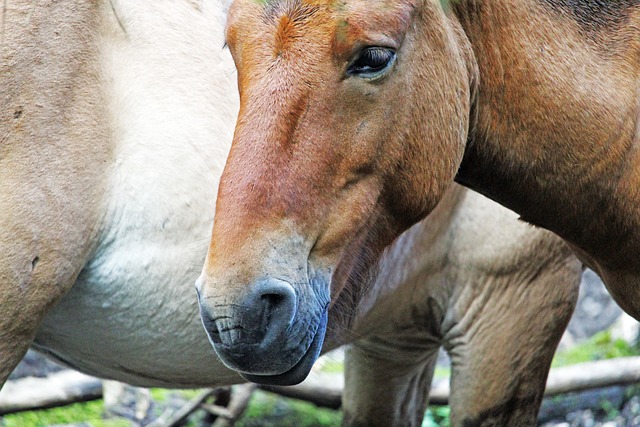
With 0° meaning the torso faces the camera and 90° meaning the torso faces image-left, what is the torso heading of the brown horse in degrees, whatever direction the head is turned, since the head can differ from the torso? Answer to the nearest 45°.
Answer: approximately 45°
